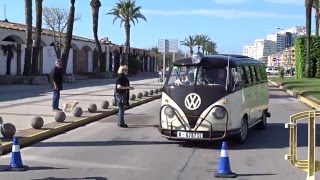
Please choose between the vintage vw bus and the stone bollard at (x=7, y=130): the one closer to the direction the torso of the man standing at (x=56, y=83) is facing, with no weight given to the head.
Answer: the vintage vw bus

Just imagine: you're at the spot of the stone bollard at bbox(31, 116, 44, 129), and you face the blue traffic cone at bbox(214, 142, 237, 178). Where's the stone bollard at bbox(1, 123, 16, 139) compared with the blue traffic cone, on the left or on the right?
right

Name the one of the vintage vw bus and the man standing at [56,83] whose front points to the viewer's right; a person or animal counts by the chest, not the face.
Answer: the man standing

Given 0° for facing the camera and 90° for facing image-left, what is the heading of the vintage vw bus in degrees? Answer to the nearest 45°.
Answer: approximately 45°

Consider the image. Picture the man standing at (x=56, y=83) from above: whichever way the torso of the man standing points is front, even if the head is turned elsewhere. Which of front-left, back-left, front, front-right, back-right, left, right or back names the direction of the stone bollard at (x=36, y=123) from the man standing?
right

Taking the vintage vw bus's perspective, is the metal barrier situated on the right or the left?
on its left

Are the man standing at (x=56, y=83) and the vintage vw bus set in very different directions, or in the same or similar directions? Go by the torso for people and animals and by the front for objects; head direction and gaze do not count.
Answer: very different directions

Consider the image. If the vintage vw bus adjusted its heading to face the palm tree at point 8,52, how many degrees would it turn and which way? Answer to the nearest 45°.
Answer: approximately 90° to its right
